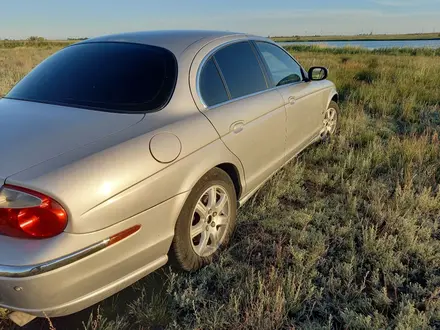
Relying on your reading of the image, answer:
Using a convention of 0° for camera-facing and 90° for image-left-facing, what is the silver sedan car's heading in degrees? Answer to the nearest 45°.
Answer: approximately 225°
